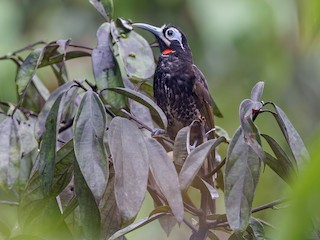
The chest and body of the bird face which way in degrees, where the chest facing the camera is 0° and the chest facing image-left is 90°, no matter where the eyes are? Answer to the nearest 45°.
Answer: approximately 45°

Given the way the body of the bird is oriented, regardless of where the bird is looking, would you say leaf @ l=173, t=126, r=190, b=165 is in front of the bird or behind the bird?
in front

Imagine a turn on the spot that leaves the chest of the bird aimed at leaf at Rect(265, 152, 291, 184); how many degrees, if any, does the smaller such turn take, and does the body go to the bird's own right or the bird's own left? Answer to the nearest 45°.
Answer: approximately 135° to the bird's own left
